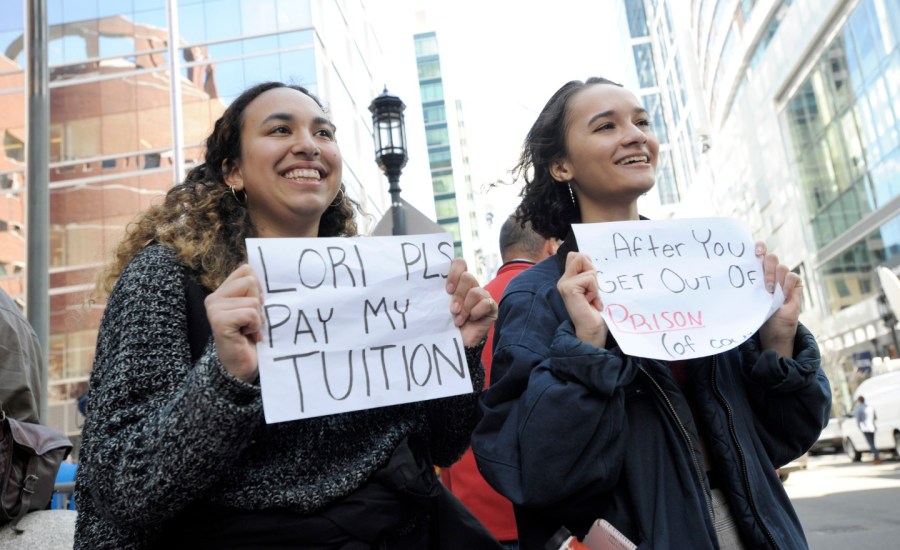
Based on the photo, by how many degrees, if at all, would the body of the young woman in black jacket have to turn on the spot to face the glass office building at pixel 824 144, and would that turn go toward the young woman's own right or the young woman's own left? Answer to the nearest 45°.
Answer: approximately 135° to the young woman's own left

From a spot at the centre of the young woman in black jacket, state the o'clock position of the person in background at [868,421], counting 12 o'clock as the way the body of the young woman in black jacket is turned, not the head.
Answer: The person in background is roughly at 8 o'clock from the young woman in black jacket.

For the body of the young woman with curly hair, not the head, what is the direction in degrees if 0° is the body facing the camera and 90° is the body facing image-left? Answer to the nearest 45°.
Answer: approximately 315°

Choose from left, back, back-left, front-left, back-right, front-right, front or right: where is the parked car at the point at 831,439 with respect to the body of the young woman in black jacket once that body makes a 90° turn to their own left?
front-left

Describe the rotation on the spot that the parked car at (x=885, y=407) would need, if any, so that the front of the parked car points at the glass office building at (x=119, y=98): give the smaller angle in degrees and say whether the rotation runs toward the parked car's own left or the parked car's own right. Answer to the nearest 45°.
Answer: approximately 45° to the parked car's own right

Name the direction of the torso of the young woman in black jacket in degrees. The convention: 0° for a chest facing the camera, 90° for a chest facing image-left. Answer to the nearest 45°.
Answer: approximately 315°

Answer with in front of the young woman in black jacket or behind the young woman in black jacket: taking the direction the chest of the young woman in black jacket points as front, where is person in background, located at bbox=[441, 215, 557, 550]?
behind
